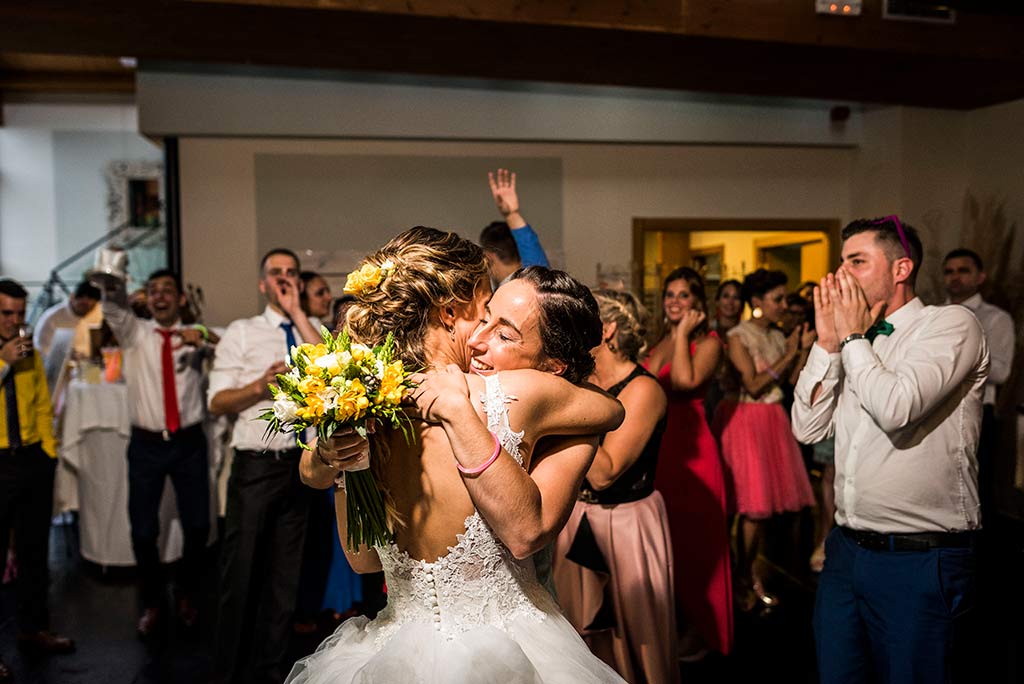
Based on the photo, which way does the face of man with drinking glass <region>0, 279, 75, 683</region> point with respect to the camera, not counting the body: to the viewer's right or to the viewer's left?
to the viewer's right

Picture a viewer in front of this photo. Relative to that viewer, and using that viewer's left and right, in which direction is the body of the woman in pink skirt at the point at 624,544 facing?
facing to the left of the viewer

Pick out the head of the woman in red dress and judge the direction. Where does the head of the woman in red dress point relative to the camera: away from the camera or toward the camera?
toward the camera

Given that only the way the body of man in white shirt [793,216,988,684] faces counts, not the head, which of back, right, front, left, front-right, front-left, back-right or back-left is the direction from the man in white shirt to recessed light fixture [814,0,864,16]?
back-right

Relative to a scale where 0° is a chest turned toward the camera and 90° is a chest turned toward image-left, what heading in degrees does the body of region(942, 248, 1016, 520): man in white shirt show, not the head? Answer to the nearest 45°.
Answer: approximately 45°

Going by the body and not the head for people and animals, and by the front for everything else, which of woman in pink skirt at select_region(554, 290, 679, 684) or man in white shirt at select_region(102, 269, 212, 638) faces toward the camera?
the man in white shirt

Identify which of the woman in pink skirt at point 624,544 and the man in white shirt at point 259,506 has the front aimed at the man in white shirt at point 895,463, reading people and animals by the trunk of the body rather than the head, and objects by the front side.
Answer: the man in white shirt at point 259,506

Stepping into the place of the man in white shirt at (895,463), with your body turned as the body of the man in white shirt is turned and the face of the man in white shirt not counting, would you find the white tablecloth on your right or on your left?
on your right

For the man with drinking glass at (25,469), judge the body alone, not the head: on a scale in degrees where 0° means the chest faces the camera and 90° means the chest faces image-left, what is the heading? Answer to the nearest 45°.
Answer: approximately 315°

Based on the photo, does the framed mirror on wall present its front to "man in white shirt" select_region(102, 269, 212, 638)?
yes

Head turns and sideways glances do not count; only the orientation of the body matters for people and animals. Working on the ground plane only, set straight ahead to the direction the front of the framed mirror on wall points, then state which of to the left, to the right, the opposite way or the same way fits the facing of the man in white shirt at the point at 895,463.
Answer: to the right

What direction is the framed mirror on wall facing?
toward the camera
